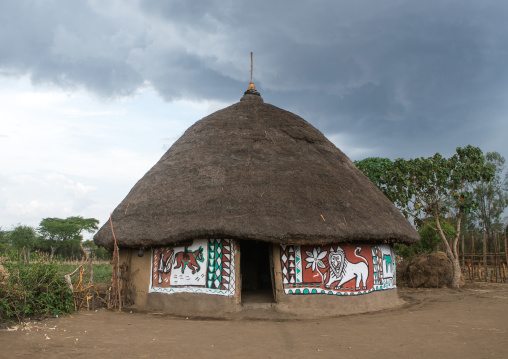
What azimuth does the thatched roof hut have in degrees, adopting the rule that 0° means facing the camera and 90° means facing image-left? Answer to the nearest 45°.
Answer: approximately 0°

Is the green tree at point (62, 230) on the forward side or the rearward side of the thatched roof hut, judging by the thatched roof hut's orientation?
on the rearward side

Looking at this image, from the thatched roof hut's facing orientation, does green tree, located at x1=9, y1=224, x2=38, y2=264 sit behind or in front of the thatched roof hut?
behind

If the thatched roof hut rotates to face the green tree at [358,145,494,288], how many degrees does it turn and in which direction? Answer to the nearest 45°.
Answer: approximately 135° to its left

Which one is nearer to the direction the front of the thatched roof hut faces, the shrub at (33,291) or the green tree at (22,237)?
the shrub

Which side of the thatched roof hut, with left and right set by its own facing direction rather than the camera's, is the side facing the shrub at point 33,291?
right

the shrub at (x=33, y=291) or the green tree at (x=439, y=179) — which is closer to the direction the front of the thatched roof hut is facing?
the shrub
